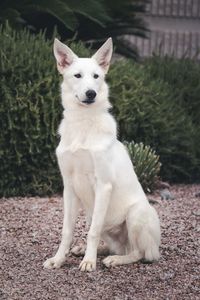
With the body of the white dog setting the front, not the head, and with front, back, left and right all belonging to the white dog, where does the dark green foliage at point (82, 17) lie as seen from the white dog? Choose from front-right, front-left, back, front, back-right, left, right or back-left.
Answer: back-right

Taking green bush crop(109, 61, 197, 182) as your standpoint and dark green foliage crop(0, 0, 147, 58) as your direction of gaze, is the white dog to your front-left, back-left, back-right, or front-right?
back-left

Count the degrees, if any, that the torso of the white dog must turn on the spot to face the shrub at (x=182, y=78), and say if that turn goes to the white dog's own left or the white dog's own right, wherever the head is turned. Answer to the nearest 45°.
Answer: approximately 135° to the white dog's own right

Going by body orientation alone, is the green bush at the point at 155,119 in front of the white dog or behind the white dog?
behind

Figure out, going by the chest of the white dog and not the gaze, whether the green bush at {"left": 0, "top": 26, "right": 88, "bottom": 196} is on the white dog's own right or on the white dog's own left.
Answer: on the white dog's own right

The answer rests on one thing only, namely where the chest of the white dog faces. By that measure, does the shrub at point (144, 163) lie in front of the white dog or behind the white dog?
behind

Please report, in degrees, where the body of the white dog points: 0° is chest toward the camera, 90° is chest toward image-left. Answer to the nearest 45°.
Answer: approximately 45°
